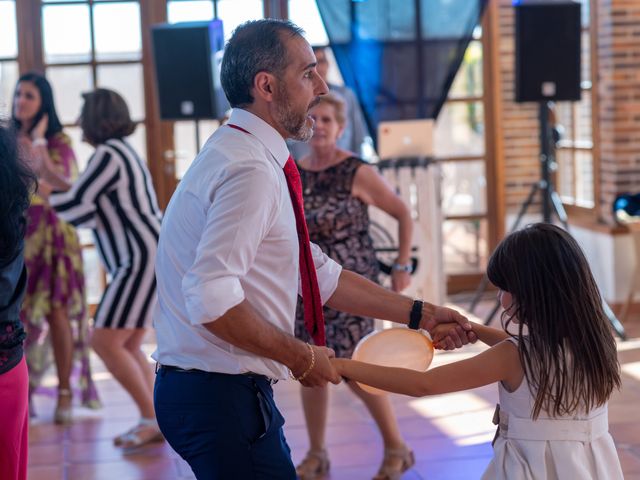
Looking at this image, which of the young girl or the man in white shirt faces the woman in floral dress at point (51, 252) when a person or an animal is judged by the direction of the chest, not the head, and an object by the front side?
the young girl

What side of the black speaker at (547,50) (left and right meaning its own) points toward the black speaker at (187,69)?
right

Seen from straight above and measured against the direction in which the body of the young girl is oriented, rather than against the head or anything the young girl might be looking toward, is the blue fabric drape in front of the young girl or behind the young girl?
in front

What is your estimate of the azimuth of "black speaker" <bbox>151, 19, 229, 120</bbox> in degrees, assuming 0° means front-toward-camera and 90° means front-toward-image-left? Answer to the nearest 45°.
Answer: approximately 0°

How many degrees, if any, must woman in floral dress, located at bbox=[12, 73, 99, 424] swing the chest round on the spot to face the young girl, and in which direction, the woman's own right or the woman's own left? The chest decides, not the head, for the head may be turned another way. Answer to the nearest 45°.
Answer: approximately 45° to the woman's own left

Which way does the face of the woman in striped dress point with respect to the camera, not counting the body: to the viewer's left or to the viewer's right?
to the viewer's left

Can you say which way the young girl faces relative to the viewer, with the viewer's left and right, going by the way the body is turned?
facing away from the viewer and to the left of the viewer

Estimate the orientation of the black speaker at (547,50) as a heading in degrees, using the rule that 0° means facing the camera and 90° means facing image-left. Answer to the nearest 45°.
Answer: approximately 0°

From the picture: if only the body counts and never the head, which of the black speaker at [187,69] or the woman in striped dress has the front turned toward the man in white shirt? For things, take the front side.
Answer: the black speaker

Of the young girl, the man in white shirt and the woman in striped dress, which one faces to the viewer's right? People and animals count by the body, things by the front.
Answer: the man in white shirt

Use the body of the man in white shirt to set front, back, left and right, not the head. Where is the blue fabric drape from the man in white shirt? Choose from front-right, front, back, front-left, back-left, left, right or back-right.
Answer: left
